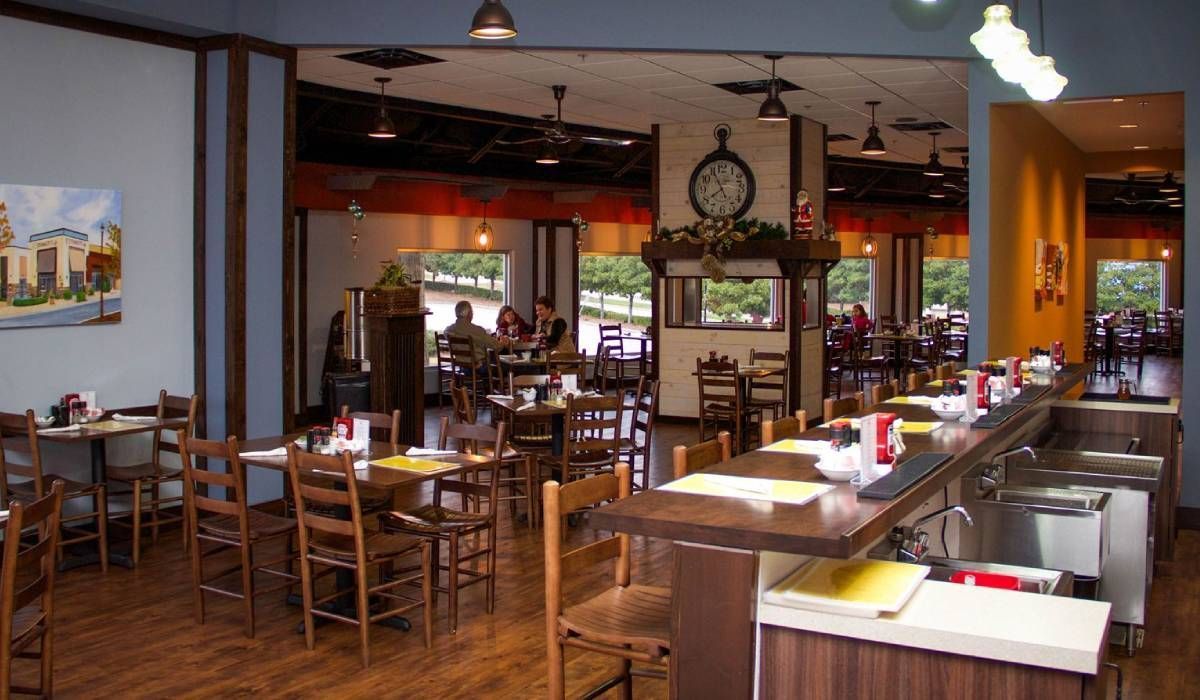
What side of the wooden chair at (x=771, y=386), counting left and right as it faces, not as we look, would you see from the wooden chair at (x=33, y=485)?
front

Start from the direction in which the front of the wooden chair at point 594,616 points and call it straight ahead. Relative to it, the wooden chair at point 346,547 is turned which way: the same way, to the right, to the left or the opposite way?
to the left

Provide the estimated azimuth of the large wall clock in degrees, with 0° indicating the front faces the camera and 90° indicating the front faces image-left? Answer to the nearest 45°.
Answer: approximately 0°

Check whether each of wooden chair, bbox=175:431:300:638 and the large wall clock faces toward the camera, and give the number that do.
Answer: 1

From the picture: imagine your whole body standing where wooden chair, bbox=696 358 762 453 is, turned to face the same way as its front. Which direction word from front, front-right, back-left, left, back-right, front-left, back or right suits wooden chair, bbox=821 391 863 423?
back-right

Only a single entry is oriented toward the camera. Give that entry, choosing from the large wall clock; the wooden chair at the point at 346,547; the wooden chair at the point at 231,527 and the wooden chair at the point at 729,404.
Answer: the large wall clock

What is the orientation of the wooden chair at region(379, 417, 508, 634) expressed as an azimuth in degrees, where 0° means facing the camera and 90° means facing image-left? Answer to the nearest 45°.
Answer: approximately 45°

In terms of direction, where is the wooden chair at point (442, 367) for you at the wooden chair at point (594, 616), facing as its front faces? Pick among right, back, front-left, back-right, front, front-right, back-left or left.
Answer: back-left

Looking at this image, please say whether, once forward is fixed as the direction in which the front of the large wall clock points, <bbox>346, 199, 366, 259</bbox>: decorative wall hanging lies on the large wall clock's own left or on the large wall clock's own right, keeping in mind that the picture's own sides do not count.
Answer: on the large wall clock's own right

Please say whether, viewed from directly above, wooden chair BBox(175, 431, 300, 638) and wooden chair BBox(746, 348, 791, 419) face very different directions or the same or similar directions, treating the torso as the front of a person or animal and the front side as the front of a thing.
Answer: very different directions

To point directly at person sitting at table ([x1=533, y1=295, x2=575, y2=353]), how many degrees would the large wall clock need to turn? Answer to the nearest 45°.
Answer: approximately 135° to its right

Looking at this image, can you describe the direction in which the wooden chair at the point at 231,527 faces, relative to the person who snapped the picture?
facing away from the viewer and to the right of the viewer

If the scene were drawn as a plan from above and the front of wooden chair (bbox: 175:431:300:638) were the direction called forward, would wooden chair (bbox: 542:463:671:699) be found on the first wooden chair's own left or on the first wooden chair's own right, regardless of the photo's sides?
on the first wooden chair's own right

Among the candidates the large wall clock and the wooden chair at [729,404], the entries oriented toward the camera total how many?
1

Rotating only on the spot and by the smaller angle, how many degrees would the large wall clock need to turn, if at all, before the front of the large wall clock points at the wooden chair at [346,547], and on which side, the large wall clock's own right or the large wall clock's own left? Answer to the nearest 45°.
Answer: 0° — it already faces it
